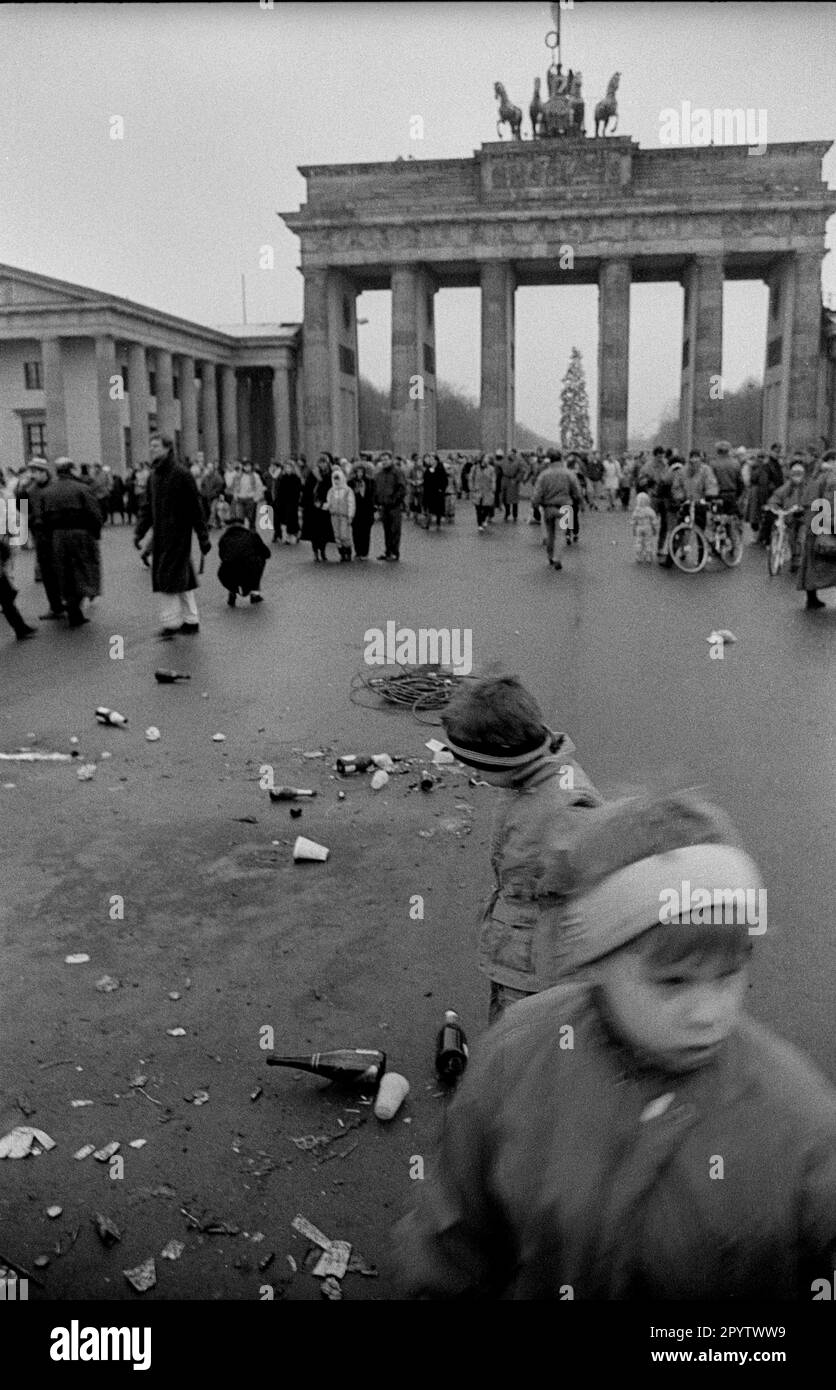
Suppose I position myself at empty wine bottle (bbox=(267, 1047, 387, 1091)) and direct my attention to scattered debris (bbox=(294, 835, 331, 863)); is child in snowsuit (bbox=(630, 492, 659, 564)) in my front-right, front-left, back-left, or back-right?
front-right

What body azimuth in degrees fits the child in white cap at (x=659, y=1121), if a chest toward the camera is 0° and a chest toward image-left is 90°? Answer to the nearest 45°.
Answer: approximately 315°

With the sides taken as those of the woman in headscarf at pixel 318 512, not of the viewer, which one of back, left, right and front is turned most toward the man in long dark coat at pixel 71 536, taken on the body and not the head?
right

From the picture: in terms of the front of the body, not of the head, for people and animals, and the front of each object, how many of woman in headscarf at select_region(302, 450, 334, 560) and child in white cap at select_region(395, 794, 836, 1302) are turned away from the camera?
0

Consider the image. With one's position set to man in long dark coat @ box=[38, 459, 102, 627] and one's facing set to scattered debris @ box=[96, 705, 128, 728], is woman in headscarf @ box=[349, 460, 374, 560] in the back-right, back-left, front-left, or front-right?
back-left

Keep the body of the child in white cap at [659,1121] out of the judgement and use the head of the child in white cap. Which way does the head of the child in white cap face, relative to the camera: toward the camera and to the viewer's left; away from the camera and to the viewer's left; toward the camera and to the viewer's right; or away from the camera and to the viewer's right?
toward the camera and to the viewer's right

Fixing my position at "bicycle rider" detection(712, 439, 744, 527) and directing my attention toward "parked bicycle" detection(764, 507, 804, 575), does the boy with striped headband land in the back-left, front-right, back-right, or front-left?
front-right

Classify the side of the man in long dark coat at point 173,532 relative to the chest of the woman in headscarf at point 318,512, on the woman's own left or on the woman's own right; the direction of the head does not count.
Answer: on the woman's own right

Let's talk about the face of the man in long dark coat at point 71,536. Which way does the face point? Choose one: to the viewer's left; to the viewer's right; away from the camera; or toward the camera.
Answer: away from the camera

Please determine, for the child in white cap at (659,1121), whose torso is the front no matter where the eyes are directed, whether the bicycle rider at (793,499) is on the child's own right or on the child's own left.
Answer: on the child's own left

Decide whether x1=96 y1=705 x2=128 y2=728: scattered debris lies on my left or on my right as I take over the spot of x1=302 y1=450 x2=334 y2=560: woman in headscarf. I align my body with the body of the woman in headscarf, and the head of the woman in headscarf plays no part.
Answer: on my right
